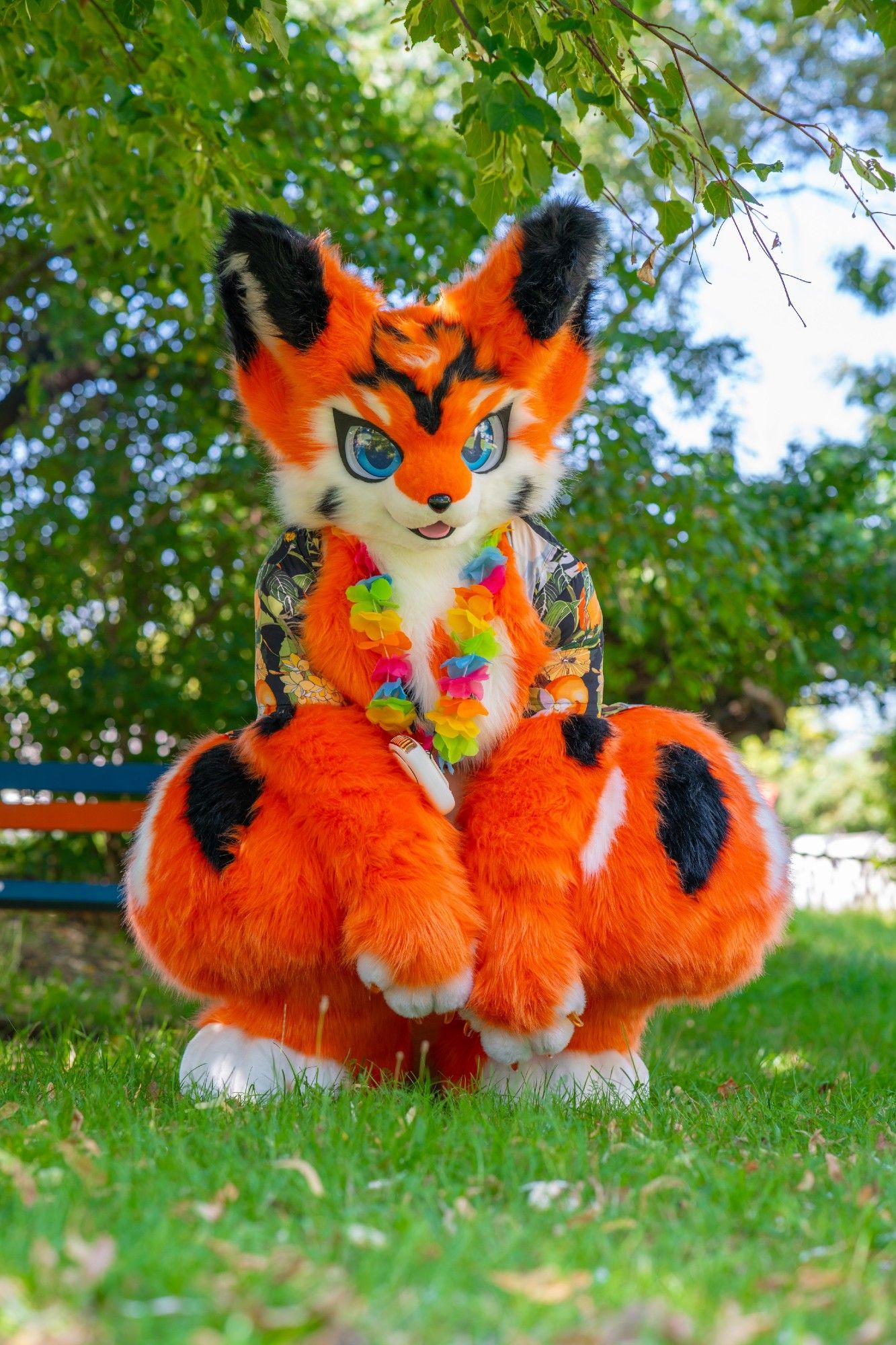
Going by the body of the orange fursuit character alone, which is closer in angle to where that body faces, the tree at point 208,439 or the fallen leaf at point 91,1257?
the fallen leaf

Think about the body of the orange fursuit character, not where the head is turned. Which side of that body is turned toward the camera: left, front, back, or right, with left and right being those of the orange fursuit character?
front

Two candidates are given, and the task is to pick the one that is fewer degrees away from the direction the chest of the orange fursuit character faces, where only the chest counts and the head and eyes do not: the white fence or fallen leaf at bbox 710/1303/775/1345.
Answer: the fallen leaf

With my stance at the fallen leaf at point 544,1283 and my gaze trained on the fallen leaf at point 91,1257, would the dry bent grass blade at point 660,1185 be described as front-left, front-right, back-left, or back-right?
back-right

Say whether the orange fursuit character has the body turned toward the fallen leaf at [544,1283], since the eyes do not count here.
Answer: yes

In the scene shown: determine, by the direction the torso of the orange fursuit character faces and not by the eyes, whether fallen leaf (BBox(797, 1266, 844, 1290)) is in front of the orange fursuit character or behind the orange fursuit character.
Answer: in front

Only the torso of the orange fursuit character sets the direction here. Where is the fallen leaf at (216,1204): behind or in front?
in front

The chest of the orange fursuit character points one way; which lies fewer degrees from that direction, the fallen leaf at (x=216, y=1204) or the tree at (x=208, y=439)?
the fallen leaf

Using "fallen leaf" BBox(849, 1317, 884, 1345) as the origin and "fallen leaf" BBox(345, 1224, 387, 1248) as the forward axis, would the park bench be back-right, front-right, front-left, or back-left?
front-right

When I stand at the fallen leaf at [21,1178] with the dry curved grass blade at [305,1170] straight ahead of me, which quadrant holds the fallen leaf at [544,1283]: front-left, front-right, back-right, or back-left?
front-right

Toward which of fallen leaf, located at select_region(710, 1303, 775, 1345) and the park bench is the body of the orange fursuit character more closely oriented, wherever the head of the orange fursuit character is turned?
the fallen leaf
